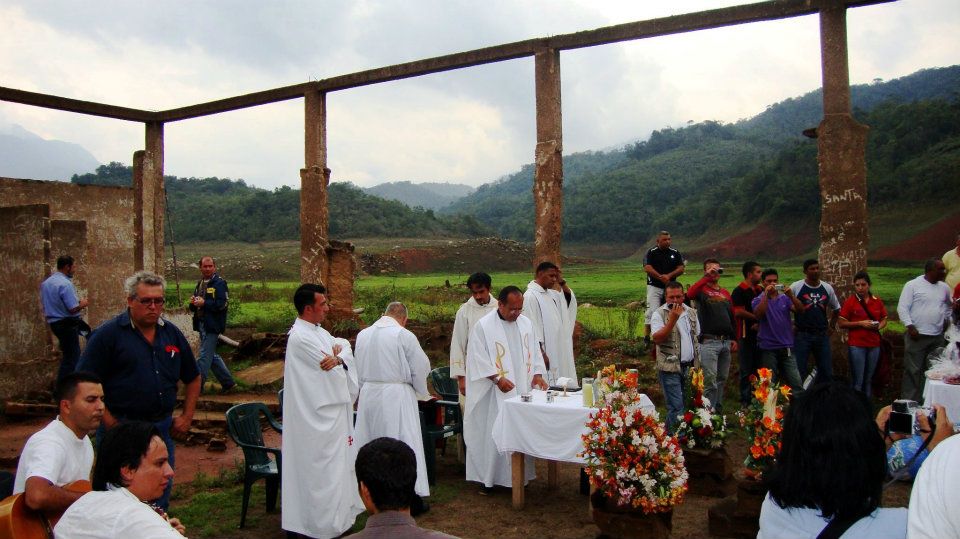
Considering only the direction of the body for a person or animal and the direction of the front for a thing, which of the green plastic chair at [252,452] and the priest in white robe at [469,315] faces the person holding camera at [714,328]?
the green plastic chair

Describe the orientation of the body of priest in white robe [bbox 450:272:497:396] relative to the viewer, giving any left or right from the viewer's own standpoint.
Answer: facing the viewer

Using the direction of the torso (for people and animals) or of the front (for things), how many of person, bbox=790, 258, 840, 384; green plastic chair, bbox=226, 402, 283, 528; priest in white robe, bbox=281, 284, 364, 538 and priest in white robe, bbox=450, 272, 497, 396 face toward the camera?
2

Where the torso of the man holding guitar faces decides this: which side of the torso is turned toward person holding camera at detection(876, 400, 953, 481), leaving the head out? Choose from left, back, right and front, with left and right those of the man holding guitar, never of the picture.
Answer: front

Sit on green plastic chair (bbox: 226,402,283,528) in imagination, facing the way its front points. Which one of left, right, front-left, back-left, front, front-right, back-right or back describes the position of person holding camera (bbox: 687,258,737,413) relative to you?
front

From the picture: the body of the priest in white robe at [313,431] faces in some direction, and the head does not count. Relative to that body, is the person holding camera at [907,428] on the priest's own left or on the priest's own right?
on the priest's own right

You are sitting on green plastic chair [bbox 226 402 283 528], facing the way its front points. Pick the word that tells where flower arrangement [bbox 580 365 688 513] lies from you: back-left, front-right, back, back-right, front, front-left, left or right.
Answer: front-right

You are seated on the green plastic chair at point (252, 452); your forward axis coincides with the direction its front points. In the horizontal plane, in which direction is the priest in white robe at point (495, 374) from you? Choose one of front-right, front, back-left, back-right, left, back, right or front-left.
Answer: front

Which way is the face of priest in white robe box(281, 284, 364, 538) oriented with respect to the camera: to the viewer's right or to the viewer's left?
to the viewer's right

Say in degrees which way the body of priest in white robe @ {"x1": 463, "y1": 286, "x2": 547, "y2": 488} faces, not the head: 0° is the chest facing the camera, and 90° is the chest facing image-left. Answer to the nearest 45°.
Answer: approximately 315°

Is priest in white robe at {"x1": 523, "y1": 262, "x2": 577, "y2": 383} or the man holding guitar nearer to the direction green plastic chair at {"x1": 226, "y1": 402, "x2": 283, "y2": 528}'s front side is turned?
the priest in white robe

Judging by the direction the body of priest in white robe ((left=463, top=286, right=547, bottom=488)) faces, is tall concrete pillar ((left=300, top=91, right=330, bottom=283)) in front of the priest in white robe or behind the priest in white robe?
behind

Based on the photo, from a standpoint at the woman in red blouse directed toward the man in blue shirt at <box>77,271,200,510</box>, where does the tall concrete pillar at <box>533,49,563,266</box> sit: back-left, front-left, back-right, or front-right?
front-right
